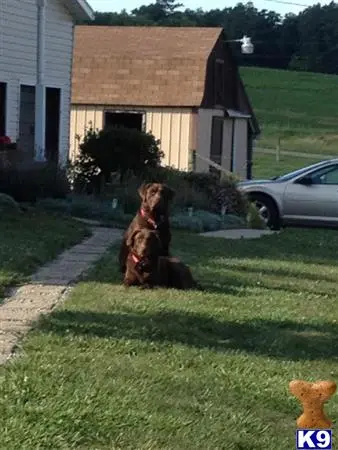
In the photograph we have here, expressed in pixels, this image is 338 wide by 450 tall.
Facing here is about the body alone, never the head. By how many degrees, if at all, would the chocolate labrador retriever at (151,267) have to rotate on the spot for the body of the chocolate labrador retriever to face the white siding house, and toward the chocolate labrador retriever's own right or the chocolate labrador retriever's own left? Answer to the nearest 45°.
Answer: approximately 135° to the chocolate labrador retriever's own right

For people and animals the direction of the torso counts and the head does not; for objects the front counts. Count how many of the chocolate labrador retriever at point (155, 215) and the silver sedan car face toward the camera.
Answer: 1

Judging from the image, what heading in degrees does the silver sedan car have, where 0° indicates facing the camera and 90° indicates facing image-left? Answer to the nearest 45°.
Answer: approximately 90°

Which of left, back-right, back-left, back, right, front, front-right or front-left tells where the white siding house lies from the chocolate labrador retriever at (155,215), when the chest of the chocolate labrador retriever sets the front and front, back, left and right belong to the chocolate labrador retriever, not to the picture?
back

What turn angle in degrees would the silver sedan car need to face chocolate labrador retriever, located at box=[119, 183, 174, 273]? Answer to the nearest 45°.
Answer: approximately 90° to its left

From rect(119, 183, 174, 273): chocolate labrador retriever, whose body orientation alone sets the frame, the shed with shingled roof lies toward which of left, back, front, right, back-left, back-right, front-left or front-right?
back

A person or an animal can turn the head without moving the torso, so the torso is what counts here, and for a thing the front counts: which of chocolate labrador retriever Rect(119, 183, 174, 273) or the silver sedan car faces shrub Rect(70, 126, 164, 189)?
the silver sedan car

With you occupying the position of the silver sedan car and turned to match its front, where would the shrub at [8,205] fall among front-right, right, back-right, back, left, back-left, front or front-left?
front-left

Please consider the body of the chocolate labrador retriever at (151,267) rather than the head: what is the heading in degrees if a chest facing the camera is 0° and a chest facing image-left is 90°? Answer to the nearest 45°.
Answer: approximately 45°

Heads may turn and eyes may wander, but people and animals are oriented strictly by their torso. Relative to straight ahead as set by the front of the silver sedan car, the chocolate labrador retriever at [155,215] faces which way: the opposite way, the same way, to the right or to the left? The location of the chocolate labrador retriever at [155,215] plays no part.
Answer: to the left

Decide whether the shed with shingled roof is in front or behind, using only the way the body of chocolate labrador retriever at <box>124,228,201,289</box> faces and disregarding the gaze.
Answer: behind

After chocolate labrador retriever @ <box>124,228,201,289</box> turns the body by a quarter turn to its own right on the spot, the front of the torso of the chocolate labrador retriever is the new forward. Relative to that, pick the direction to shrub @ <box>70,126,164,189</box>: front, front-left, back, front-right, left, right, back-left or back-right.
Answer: front-right
